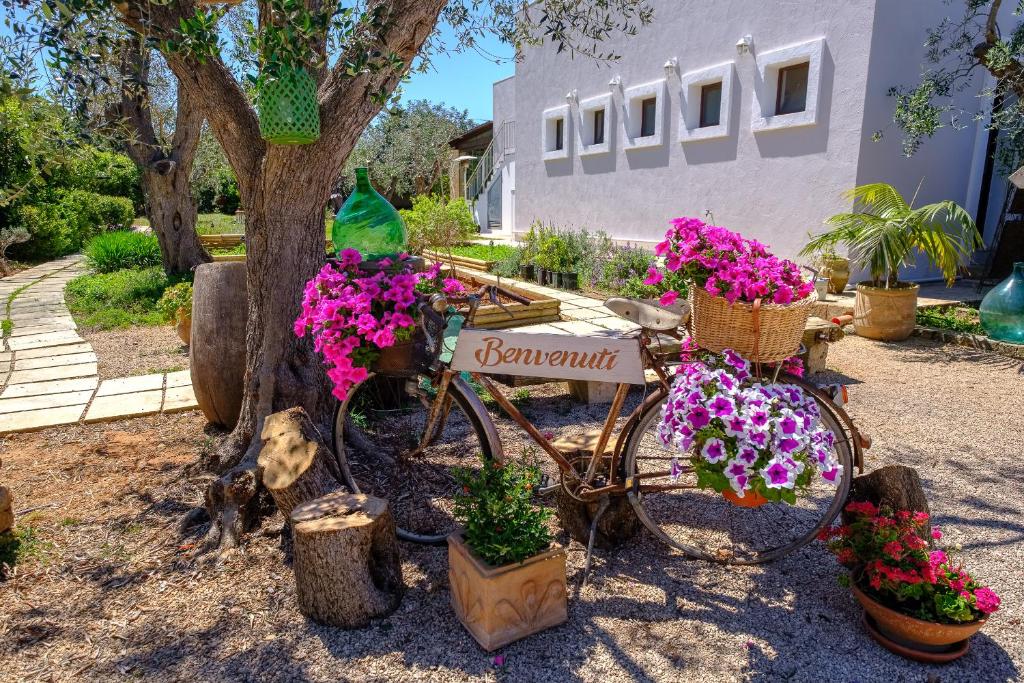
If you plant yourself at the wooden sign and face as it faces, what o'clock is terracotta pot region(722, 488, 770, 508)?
The terracotta pot is roughly at 10 o'clock from the wooden sign.

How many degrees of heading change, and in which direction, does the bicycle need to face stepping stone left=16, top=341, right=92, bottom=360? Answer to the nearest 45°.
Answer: approximately 45° to its right

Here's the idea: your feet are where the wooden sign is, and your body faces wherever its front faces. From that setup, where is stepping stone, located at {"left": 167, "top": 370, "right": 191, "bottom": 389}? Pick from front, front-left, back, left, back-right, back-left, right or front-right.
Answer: back-right

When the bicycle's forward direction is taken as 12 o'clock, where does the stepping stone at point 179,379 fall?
The stepping stone is roughly at 1 o'clock from the bicycle.

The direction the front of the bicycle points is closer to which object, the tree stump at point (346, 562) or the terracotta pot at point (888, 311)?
the tree stump

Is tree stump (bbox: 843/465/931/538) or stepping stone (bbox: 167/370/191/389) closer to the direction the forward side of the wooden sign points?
the tree stump

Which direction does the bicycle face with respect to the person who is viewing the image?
facing to the left of the viewer

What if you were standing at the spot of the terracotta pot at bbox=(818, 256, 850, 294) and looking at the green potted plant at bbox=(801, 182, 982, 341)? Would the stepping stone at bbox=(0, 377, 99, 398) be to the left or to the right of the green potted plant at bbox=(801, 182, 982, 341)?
right

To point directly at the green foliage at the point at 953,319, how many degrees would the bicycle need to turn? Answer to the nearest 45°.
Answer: approximately 135° to its right

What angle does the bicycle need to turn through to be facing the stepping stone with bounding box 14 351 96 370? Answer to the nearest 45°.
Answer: approximately 45° to its right

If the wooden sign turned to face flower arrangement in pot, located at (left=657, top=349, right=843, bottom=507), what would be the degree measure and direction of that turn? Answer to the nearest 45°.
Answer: approximately 45° to its left

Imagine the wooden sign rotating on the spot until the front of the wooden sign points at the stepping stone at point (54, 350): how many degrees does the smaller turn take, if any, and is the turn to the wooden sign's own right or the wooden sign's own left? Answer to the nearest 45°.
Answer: approximately 135° to the wooden sign's own right

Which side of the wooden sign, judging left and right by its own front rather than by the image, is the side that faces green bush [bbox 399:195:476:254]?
back

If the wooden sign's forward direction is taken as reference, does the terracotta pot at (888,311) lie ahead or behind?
behind
